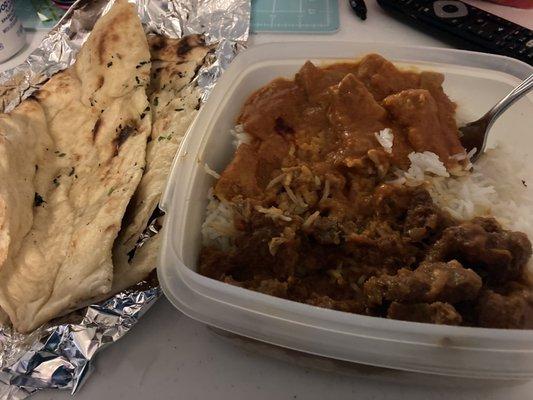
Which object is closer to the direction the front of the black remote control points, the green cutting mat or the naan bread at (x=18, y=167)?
the green cutting mat

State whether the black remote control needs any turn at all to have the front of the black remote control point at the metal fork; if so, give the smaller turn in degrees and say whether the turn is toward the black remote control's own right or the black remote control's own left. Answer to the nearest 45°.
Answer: approximately 135° to the black remote control's own left

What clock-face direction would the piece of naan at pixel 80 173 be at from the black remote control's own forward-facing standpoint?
The piece of naan is roughly at 9 o'clock from the black remote control.

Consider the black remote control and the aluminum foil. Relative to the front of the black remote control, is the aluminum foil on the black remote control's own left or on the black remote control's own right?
on the black remote control's own left

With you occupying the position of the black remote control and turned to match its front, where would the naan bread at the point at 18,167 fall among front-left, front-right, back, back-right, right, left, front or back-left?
left
